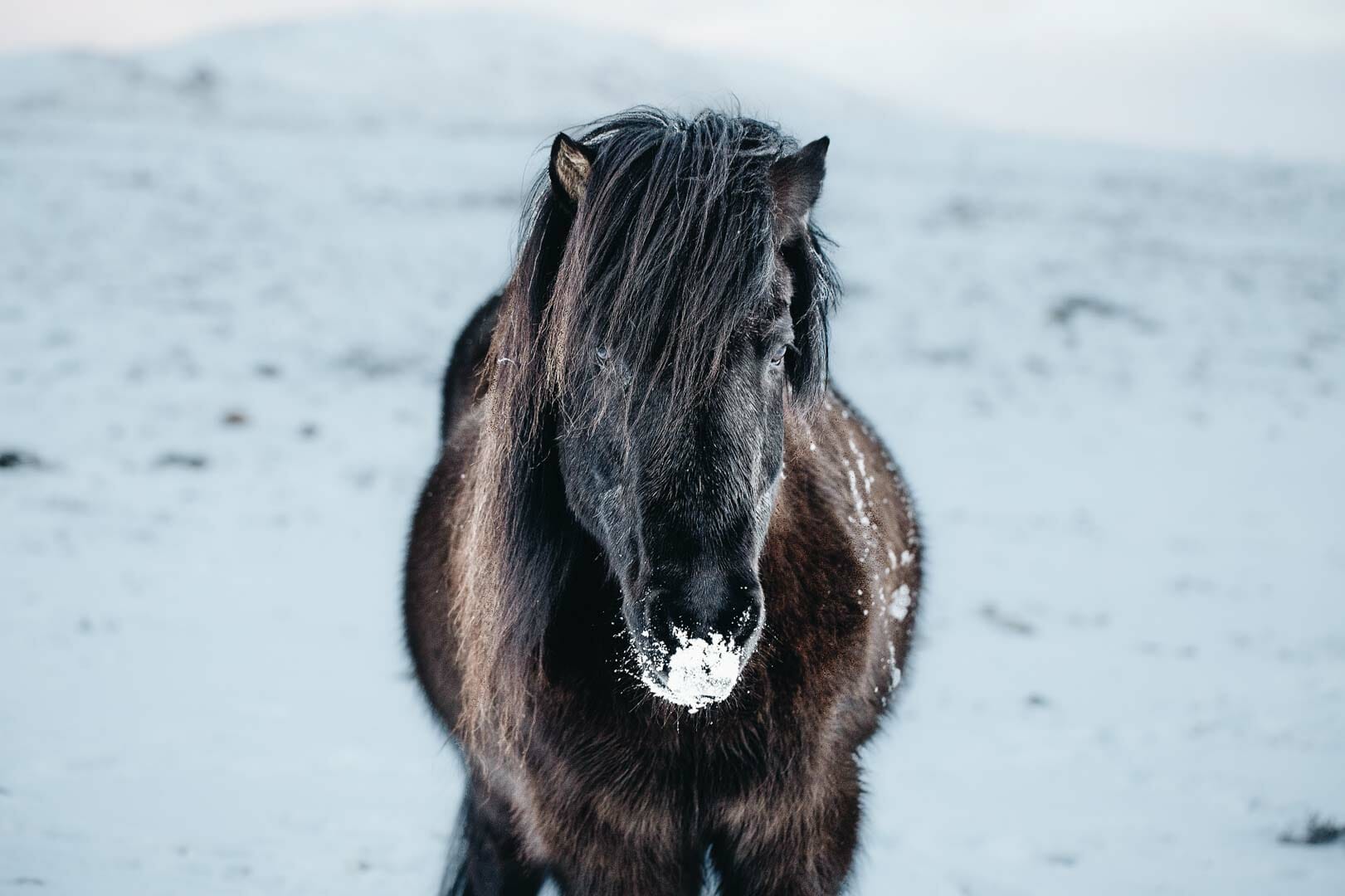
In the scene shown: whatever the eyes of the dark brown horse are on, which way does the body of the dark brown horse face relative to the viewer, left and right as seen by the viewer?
facing the viewer
